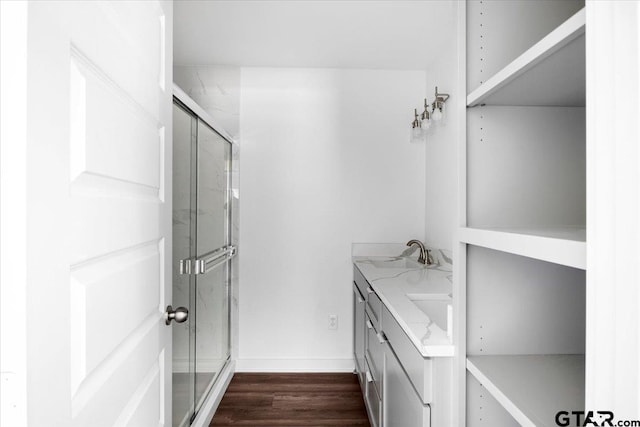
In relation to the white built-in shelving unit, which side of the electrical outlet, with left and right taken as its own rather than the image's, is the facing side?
front

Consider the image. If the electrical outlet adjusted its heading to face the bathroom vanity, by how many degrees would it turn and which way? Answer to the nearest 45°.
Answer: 0° — it already faces it

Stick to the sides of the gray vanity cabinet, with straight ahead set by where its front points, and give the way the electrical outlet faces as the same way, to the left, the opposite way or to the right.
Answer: to the left

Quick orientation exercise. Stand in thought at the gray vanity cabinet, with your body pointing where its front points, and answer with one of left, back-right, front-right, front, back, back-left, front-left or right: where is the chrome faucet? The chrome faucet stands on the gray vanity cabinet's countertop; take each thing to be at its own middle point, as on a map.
right

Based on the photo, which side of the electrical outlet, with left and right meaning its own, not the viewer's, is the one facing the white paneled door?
front

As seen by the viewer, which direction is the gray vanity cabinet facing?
to the viewer's left

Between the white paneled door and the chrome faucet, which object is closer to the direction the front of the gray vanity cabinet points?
the white paneled door

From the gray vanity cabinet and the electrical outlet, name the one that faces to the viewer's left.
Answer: the gray vanity cabinet

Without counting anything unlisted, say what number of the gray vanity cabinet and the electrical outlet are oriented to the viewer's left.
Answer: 1

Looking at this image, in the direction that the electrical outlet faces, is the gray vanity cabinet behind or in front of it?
in front

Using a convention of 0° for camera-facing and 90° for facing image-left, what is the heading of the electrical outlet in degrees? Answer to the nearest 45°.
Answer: approximately 0°
